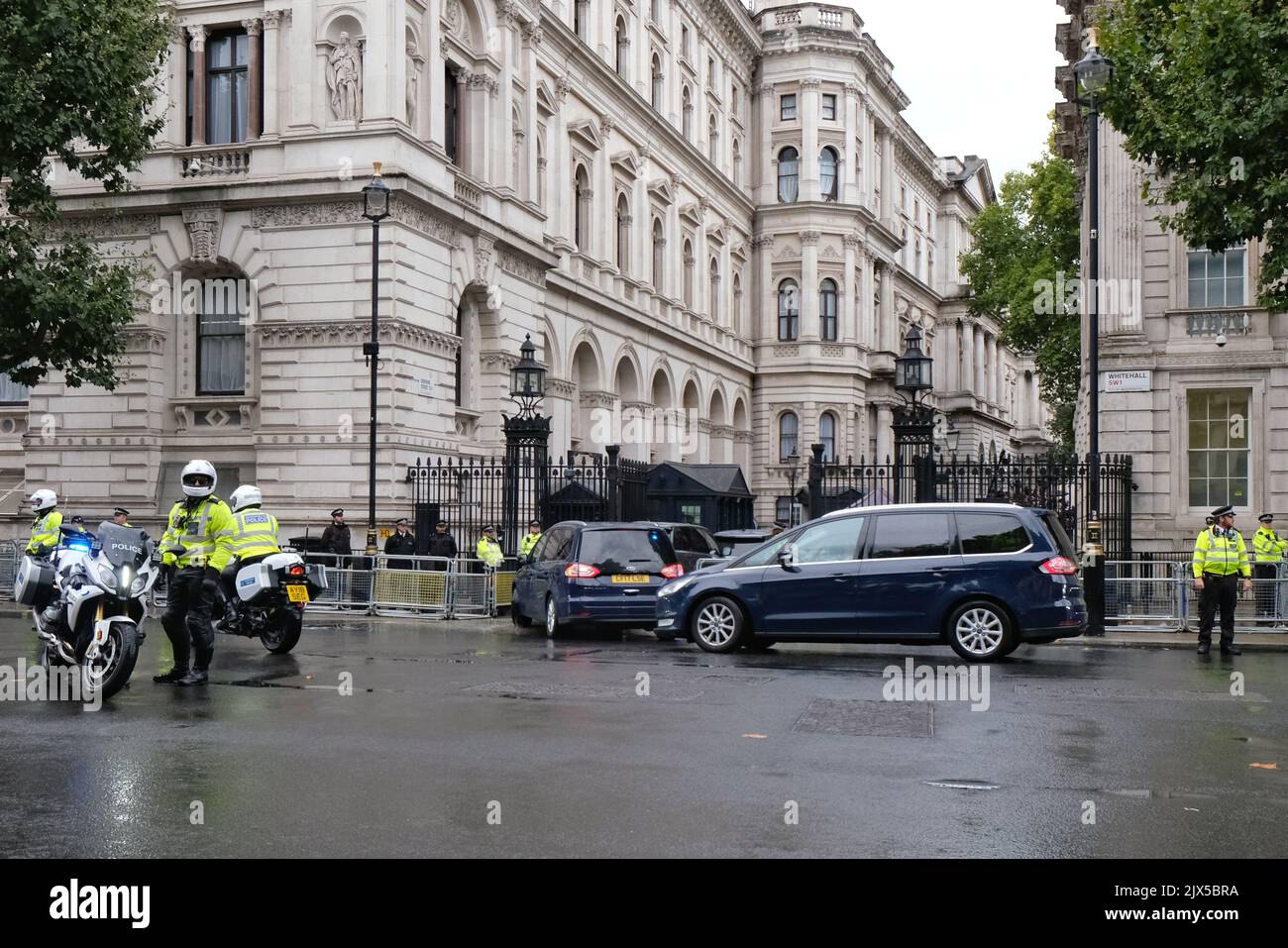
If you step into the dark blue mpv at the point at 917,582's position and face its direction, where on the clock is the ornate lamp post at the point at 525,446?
The ornate lamp post is roughly at 2 o'clock from the dark blue mpv.

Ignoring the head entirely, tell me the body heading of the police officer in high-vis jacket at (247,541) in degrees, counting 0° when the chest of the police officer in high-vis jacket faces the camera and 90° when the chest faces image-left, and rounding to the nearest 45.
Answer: approximately 135°

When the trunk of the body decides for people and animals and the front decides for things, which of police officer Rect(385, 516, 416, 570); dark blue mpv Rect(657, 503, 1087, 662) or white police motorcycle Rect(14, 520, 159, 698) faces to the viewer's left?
the dark blue mpv

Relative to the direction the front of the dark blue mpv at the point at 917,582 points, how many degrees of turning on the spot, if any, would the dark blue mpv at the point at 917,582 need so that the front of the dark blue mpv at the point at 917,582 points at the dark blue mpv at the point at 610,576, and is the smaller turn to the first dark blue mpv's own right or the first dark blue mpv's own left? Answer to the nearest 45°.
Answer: approximately 45° to the first dark blue mpv's own right

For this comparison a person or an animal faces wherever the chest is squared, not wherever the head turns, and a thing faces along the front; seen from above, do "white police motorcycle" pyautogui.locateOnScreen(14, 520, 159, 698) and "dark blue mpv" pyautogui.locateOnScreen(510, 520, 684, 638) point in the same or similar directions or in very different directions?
very different directions

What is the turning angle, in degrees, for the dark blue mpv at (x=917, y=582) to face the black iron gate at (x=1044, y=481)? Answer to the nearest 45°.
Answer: approximately 90° to its right

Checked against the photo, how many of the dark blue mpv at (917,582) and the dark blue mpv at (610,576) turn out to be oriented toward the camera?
0

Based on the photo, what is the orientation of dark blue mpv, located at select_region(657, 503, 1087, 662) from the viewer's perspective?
to the viewer's left

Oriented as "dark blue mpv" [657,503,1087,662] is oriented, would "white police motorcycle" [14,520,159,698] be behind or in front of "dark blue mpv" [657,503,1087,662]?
in front

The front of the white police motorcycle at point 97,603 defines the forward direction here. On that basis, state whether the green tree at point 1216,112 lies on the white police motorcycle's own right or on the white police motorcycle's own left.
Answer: on the white police motorcycle's own left

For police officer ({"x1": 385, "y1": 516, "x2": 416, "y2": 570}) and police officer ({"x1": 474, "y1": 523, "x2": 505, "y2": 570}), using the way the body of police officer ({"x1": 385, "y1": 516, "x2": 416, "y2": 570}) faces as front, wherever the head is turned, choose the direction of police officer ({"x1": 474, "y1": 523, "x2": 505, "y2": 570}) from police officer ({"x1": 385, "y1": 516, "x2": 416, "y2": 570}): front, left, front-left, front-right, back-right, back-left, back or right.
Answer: front-left

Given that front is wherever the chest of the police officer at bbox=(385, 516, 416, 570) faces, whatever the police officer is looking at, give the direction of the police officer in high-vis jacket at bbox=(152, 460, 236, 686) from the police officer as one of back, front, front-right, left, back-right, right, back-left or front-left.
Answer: front

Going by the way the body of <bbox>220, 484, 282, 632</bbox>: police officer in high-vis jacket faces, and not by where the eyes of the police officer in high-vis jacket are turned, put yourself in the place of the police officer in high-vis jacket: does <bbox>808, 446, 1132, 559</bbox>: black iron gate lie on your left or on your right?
on your right

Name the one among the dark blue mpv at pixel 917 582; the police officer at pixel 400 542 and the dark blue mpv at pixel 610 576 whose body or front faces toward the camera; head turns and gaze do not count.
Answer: the police officer

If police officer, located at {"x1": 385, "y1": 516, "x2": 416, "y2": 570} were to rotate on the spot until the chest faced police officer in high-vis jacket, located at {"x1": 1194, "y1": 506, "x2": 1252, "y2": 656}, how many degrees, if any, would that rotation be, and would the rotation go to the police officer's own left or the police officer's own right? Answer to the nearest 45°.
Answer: approximately 45° to the police officer's own left

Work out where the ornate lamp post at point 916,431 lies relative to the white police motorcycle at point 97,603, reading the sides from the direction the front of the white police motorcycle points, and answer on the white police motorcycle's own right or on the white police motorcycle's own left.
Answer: on the white police motorcycle's own left

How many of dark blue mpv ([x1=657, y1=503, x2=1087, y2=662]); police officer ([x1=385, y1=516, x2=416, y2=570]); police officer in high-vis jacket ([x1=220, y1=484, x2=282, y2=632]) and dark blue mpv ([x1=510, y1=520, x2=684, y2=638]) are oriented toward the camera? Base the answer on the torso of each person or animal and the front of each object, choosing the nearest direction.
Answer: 1

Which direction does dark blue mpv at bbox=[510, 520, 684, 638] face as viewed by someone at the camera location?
facing away from the viewer and to the left of the viewer
